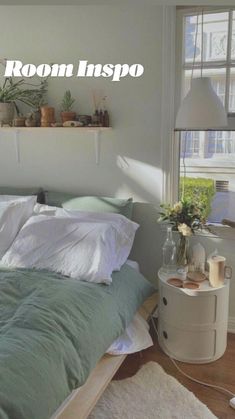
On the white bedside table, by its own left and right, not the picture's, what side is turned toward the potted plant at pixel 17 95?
right

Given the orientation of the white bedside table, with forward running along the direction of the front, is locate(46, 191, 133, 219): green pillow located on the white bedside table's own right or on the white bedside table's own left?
on the white bedside table's own right

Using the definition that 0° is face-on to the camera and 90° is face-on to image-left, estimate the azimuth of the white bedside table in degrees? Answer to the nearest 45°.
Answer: approximately 0°

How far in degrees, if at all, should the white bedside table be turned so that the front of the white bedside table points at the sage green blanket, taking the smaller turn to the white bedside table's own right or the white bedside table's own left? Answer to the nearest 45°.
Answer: approximately 45° to the white bedside table's own right

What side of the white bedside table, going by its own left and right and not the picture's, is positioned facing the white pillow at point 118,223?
right

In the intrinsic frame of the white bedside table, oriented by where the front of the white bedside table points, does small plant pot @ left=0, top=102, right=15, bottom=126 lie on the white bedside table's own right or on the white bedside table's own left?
on the white bedside table's own right
